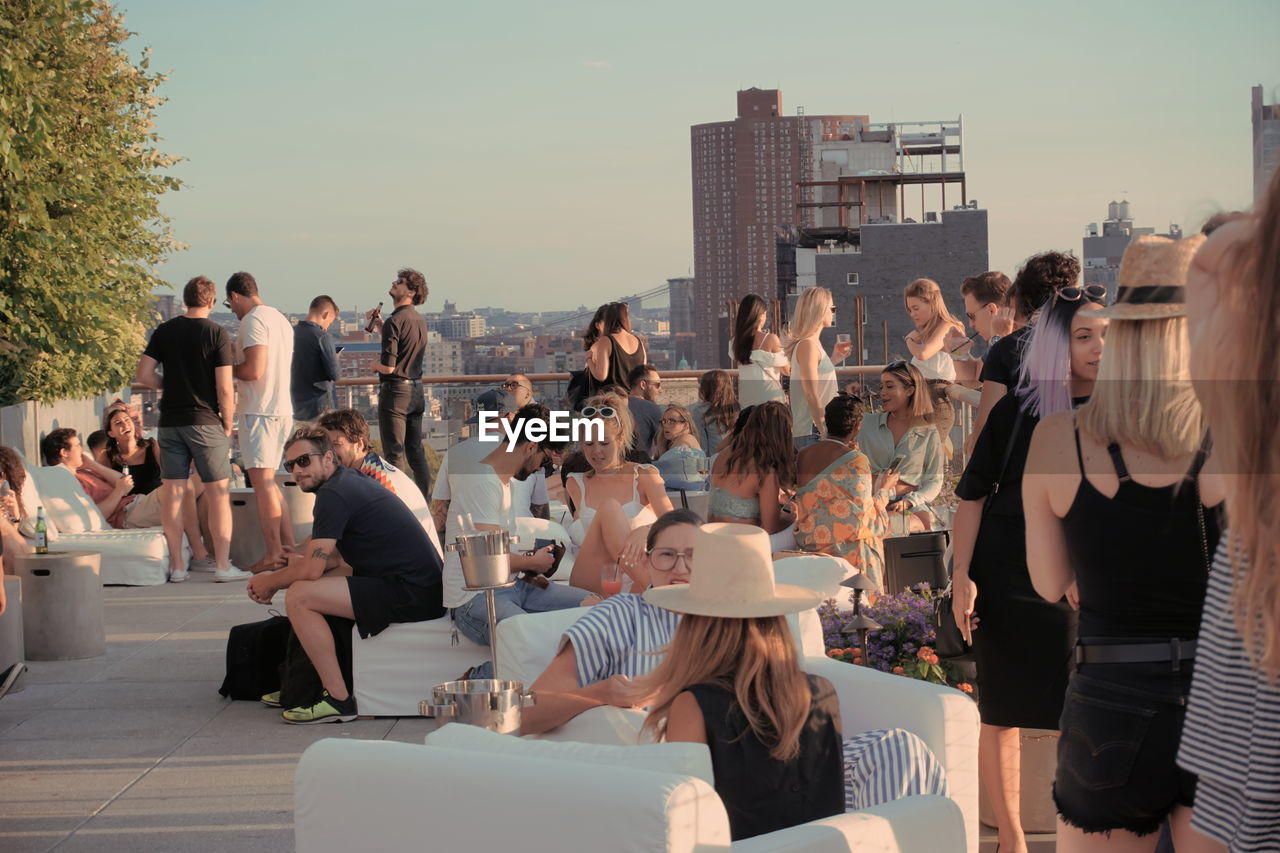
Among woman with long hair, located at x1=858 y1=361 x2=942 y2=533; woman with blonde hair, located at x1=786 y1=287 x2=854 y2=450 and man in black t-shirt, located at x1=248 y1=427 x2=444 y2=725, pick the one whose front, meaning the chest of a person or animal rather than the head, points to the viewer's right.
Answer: the woman with blonde hair

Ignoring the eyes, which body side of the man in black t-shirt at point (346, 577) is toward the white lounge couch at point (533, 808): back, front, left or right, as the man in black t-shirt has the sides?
left

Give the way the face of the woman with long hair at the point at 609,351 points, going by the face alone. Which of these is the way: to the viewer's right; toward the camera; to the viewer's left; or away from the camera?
away from the camera

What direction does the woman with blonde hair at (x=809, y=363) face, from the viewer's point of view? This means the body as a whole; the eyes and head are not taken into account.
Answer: to the viewer's right

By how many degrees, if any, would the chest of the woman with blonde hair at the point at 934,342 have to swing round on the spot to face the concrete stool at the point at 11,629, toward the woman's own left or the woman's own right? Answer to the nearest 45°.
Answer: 0° — they already face it

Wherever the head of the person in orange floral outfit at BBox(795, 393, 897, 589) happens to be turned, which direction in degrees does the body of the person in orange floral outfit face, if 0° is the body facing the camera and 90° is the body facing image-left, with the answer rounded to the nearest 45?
approximately 225°

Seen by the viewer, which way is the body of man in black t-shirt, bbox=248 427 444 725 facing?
to the viewer's left

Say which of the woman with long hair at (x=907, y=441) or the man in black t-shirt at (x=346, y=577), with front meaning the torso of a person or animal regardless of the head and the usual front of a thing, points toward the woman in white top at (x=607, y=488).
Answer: the woman with long hair

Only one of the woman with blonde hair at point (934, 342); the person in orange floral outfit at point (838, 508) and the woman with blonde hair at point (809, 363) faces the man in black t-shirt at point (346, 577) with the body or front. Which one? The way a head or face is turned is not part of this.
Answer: the woman with blonde hair at point (934, 342)
